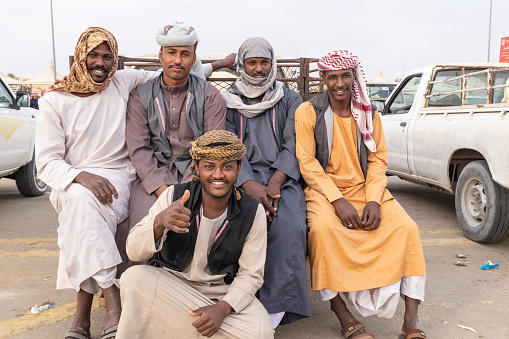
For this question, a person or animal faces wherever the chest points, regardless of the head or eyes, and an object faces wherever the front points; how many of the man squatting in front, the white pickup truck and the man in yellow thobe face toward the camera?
2

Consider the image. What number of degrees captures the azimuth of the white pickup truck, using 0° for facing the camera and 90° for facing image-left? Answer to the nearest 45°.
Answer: approximately 135°

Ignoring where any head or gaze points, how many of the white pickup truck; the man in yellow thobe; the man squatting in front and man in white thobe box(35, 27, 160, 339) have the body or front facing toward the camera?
3

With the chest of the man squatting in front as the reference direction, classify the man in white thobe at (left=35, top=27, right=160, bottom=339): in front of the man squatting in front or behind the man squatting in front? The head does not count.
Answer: behind

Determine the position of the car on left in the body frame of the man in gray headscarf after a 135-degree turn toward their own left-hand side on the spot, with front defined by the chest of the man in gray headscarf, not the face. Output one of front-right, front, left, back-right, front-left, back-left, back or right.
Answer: left

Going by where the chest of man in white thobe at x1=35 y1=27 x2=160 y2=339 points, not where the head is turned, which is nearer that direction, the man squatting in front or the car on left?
the man squatting in front

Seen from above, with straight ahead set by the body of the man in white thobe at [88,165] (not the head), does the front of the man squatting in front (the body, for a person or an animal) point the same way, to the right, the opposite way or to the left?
the same way

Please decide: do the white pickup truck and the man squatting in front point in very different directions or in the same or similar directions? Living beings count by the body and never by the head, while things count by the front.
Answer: very different directions

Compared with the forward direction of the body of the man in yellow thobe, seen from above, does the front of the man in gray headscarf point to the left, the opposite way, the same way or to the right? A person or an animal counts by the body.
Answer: the same way

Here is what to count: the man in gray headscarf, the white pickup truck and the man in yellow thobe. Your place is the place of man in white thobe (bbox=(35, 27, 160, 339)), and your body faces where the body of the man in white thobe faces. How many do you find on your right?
0

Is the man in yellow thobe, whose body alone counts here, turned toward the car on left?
no

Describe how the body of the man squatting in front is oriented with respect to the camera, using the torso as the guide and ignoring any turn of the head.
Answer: toward the camera

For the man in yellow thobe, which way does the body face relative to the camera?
toward the camera

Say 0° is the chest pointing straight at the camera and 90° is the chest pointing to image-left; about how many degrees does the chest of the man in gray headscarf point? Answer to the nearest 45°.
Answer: approximately 0°
